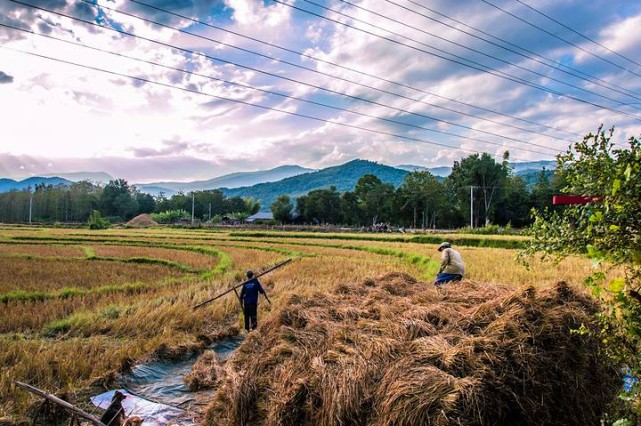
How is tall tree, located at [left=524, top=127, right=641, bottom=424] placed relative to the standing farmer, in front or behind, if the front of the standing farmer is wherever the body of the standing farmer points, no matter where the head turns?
behind

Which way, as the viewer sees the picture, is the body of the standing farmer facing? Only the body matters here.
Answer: away from the camera

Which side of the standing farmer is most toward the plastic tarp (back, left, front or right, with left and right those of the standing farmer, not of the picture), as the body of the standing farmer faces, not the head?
back

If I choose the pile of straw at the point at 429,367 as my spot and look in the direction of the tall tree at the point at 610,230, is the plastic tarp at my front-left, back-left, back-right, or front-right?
back-right

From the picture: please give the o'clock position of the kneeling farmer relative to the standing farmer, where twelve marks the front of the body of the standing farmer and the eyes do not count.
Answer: The kneeling farmer is roughly at 3 o'clock from the standing farmer.

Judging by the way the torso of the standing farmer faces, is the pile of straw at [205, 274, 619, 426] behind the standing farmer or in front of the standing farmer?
behind

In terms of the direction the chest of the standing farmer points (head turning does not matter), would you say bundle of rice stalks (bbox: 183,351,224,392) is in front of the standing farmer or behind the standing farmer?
behind
